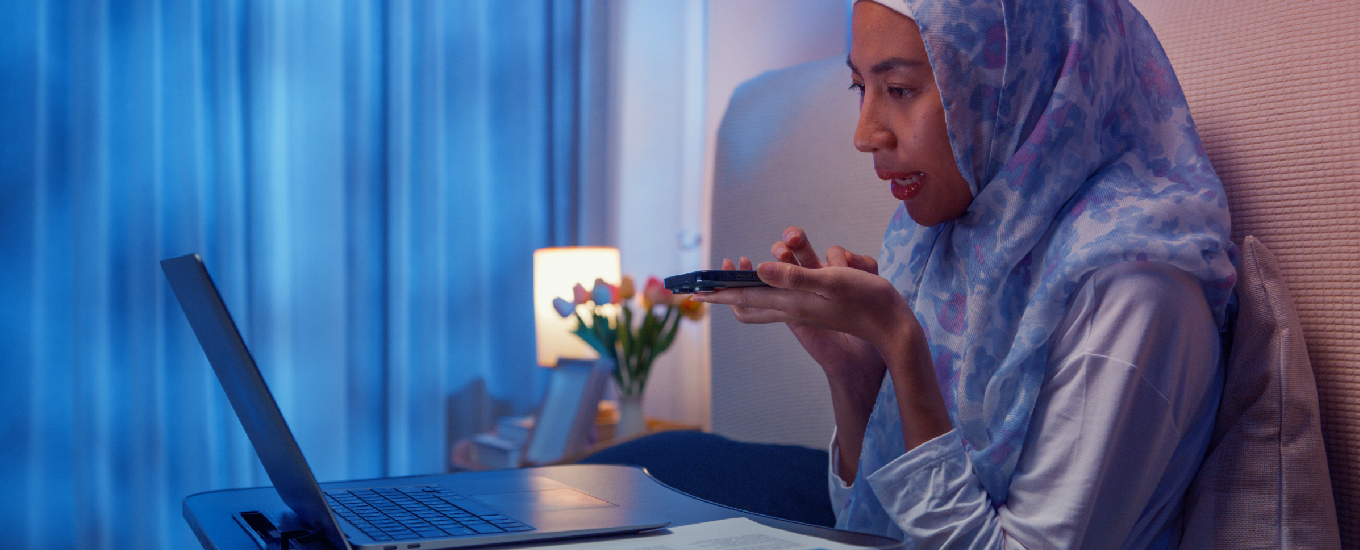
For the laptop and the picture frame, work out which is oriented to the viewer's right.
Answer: the laptop

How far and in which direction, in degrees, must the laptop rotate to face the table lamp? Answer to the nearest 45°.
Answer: approximately 90° to its left

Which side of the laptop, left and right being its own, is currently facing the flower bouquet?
left

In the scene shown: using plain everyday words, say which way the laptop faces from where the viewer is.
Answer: facing to the right of the viewer

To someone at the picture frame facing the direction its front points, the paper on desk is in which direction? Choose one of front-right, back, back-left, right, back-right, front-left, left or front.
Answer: front-left

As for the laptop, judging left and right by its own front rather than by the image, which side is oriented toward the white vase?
left
